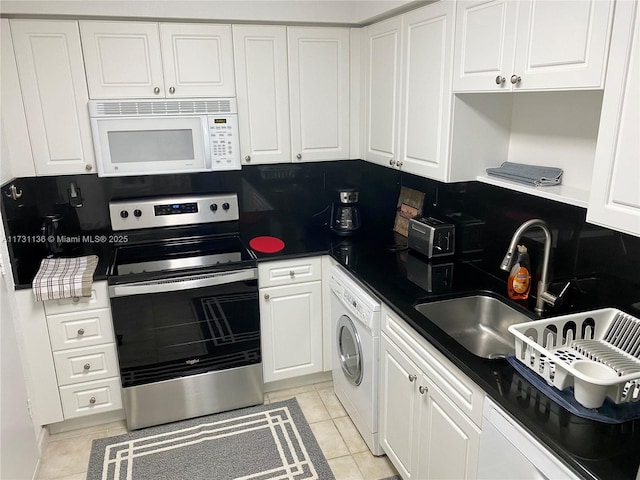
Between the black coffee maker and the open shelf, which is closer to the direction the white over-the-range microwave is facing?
the open shelf

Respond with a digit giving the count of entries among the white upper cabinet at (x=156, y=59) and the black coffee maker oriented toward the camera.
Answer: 2

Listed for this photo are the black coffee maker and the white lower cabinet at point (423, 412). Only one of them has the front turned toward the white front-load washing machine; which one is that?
the black coffee maker

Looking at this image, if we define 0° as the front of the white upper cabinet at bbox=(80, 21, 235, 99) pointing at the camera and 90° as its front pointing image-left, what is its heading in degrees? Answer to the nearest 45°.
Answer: approximately 0°

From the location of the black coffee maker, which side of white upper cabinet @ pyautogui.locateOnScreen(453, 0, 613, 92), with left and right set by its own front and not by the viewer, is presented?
right

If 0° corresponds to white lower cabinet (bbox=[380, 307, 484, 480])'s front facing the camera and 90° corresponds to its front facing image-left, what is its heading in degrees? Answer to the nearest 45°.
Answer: approximately 45°

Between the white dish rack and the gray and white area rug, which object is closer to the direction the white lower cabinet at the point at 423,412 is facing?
the gray and white area rug

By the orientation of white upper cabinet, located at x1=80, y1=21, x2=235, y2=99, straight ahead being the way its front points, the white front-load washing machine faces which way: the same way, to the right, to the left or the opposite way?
to the right
